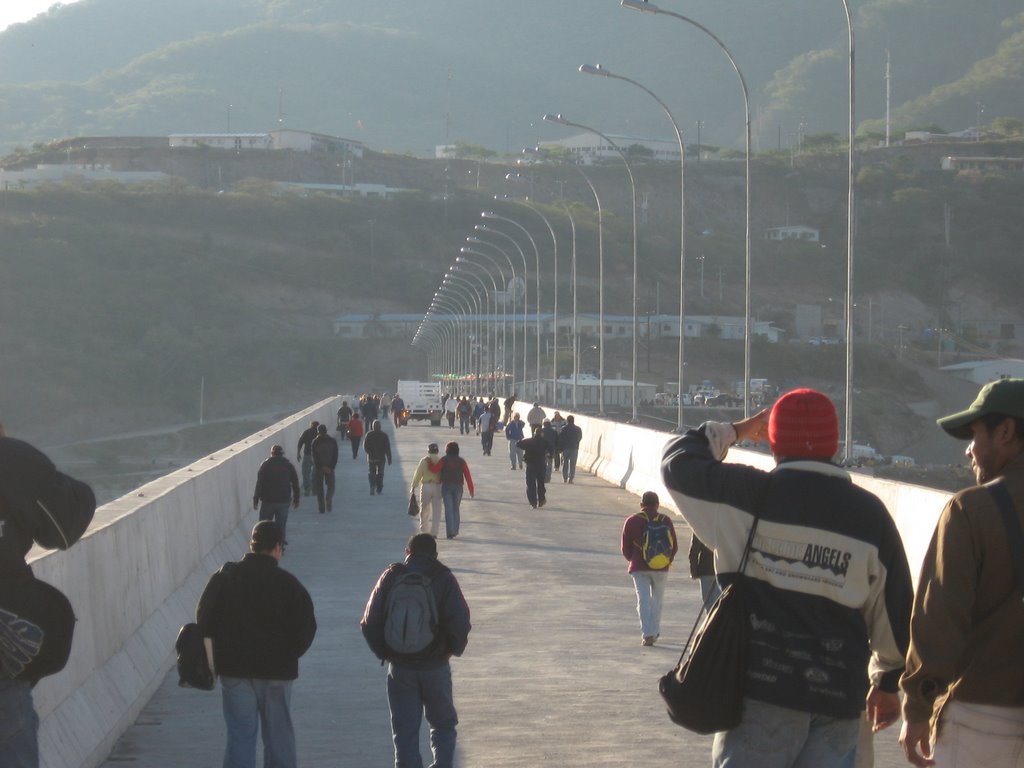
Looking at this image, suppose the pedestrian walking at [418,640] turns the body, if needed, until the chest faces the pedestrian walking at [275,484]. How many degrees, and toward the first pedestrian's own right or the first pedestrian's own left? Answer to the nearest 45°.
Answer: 0° — they already face them

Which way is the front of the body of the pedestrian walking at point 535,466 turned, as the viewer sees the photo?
toward the camera

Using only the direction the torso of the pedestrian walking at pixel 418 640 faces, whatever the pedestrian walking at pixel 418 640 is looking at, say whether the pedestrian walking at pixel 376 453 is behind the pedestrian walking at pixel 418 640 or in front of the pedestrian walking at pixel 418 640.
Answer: in front

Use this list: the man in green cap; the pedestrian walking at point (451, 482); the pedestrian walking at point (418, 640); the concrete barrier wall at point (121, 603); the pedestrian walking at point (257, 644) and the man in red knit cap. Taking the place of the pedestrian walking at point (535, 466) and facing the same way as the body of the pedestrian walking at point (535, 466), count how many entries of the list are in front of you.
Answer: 6

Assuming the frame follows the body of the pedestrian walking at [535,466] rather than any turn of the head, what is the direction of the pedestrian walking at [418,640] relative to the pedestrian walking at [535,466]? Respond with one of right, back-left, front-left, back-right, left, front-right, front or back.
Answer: front

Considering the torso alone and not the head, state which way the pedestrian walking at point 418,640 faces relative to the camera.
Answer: away from the camera

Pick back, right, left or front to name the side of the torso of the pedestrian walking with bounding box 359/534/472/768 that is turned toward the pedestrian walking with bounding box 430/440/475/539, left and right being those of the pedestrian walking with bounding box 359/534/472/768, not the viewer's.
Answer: front

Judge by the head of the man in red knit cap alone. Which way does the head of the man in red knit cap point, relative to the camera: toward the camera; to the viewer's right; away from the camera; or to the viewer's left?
away from the camera
